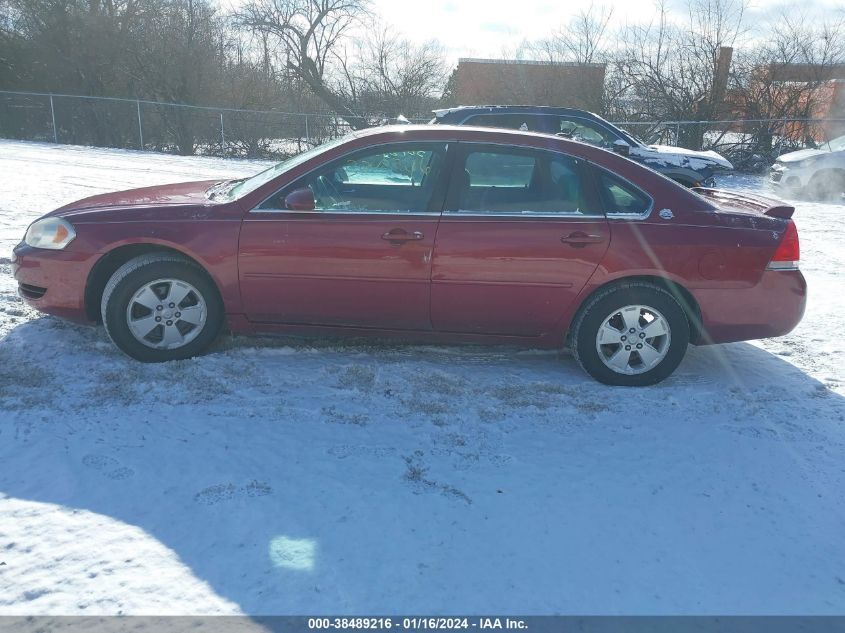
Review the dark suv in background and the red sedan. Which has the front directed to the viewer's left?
the red sedan

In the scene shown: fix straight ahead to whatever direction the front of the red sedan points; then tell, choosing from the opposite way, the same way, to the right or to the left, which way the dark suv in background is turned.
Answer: the opposite way

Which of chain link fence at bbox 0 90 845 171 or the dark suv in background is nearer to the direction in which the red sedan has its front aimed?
the chain link fence

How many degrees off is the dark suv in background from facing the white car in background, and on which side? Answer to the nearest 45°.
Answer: approximately 45° to its left

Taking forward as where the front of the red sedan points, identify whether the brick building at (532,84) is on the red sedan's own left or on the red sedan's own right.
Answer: on the red sedan's own right

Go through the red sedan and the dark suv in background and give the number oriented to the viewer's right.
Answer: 1

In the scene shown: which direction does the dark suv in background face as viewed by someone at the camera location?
facing to the right of the viewer

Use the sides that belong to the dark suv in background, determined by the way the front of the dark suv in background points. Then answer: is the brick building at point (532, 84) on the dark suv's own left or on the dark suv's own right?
on the dark suv's own left

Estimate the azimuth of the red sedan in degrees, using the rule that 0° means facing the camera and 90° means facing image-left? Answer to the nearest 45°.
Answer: approximately 90°

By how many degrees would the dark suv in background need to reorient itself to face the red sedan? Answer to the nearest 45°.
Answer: approximately 90° to its right
